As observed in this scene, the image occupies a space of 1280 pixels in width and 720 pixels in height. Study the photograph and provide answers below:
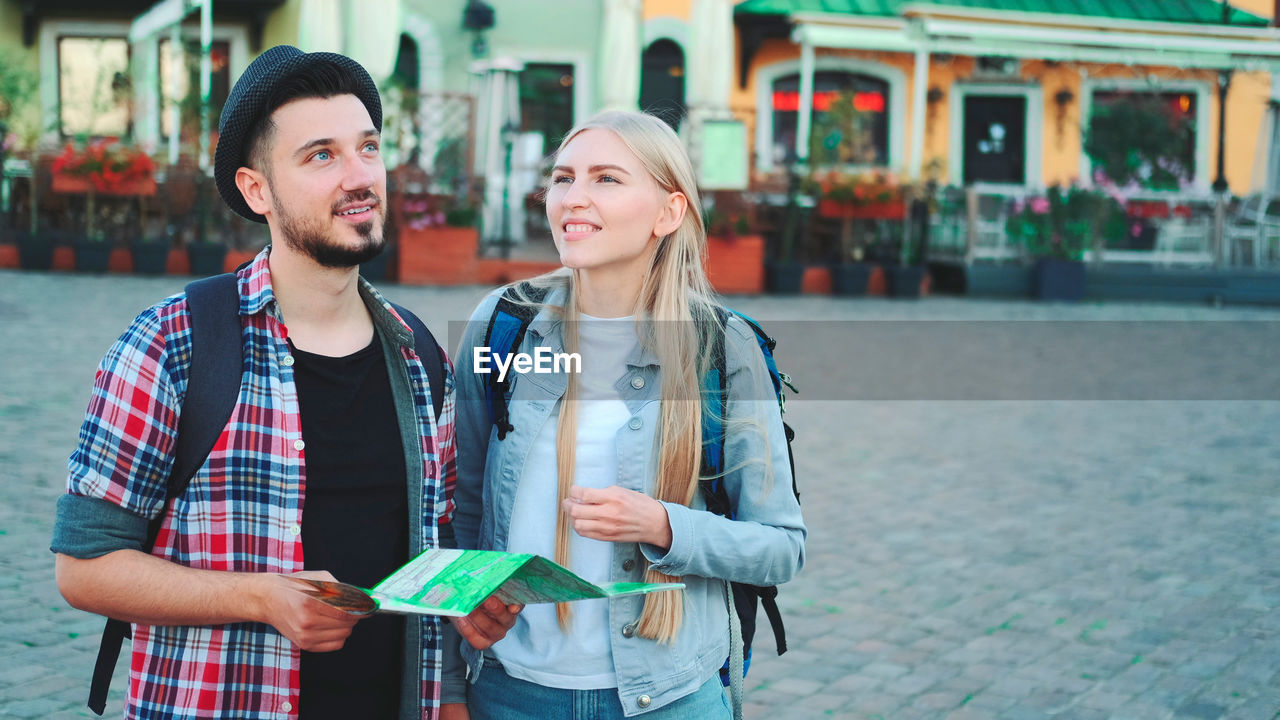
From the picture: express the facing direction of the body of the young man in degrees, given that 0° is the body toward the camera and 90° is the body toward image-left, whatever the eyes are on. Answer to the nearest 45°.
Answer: approximately 315°

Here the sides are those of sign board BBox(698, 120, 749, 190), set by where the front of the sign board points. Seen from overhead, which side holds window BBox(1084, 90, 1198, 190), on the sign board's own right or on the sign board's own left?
on the sign board's own left

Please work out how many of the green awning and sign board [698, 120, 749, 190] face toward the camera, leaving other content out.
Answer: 2

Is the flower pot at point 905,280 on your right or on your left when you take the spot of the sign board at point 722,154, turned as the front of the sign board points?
on your left

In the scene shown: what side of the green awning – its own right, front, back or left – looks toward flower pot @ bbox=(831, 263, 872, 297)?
front

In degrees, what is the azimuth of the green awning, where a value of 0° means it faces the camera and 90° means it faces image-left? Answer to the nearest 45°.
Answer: approximately 0°

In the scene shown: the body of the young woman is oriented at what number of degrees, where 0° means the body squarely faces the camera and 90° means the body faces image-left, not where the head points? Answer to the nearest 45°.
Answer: approximately 45°

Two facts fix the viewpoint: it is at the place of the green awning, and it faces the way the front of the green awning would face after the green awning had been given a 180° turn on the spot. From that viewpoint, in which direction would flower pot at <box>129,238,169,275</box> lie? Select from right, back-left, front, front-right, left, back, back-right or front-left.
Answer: back-left

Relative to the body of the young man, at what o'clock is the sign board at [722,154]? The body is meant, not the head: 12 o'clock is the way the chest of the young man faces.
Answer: The sign board is roughly at 8 o'clock from the young man.

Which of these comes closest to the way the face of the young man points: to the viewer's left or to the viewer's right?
to the viewer's right
